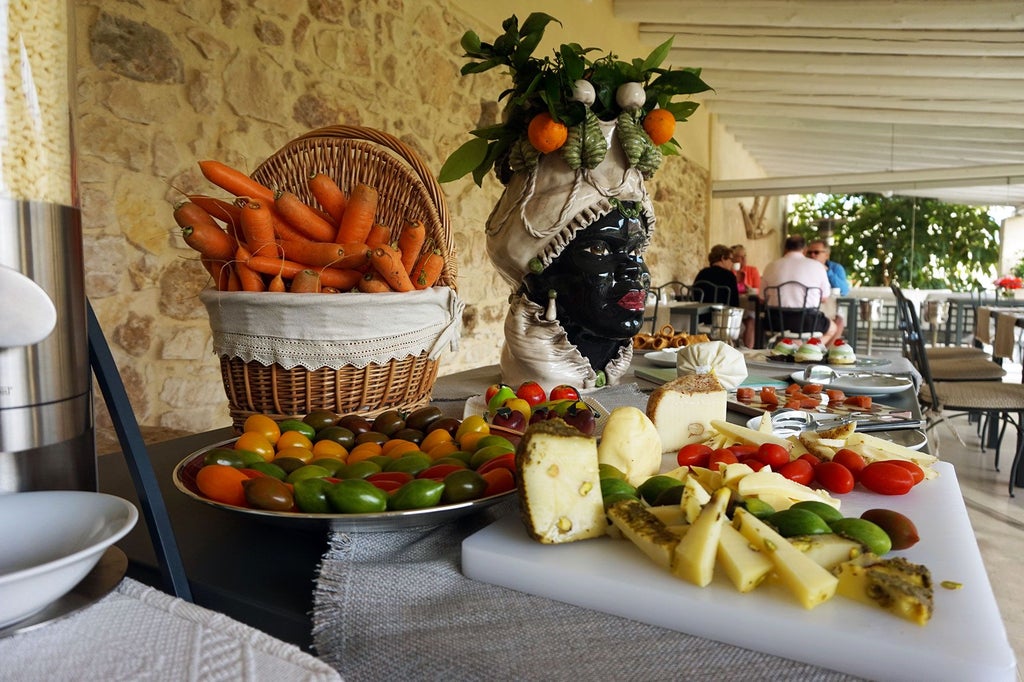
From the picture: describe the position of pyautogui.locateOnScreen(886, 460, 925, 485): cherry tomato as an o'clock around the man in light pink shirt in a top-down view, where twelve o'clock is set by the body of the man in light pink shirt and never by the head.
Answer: The cherry tomato is roughly at 6 o'clock from the man in light pink shirt.

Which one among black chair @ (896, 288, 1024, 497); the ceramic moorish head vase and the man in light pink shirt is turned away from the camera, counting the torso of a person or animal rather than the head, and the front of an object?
the man in light pink shirt

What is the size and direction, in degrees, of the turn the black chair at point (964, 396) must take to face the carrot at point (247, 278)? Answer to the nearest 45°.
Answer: approximately 90° to its right

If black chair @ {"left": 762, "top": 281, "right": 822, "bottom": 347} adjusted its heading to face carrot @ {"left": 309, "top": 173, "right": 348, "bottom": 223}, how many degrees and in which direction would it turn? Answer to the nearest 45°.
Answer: approximately 180°

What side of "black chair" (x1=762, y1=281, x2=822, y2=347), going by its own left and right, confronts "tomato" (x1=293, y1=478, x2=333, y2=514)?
back

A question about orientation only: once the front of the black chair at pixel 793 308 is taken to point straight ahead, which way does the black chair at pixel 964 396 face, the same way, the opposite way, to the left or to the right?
to the right

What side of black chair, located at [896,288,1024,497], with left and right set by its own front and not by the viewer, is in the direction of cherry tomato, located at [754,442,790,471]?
right

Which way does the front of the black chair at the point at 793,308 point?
away from the camera

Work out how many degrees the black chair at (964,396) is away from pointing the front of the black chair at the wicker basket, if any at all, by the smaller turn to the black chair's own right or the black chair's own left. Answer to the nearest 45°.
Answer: approximately 90° to the black chair's own right

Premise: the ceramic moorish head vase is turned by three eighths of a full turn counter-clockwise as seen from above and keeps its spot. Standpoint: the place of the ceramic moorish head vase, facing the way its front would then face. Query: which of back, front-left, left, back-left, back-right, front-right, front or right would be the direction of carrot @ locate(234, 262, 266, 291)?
back-left

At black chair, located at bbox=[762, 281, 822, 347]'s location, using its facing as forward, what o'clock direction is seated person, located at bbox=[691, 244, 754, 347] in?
The seated person is roughly at 10 o'clock from the black chair.

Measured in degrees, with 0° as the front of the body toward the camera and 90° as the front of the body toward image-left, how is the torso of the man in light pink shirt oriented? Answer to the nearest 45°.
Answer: approximately 180°

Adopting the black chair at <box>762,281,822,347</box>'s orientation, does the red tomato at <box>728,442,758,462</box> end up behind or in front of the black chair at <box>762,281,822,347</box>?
behind

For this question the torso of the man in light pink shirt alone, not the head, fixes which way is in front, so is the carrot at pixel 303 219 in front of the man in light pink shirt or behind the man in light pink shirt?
behind

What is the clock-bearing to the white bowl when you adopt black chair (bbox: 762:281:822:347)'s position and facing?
The white bowl is roughly at 6 o'clock from the black chair.

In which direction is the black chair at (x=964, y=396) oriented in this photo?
to the viewer's right

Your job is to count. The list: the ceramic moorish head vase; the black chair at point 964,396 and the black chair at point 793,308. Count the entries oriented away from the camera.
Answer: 1
